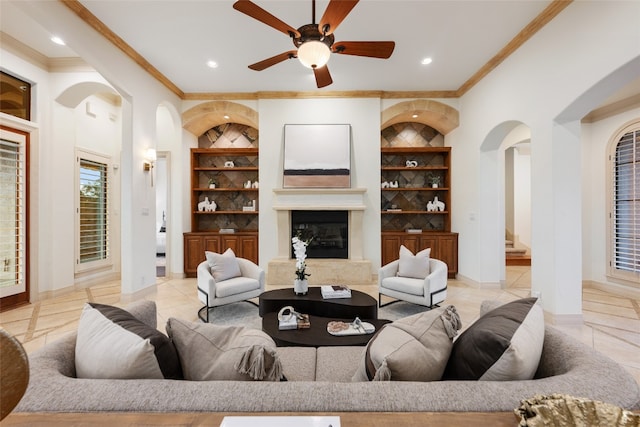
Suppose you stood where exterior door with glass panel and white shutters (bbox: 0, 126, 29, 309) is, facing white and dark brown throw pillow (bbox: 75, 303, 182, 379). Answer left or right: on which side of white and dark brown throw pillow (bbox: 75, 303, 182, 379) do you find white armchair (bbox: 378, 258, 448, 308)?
left

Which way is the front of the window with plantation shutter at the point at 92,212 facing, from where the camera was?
facing the viewer and to the right of the viewer

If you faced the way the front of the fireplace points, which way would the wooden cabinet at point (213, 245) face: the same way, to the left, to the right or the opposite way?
the same way

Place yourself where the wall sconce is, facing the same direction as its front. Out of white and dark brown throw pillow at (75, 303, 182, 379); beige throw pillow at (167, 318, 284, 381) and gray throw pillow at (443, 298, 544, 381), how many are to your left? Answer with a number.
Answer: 0

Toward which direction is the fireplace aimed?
toward the camera

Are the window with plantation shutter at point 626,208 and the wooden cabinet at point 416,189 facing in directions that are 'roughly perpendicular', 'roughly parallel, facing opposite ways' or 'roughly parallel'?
roughly perpendicular

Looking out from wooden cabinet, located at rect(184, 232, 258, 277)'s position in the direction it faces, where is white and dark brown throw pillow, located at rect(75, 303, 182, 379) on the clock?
The white and dark brown throw pillow is roughly at 12 o'clock from the wooden cabinet.

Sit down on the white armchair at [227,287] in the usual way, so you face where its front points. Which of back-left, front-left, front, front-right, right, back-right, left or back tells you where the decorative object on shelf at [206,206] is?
back-left

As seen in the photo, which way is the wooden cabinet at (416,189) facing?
toward the camera

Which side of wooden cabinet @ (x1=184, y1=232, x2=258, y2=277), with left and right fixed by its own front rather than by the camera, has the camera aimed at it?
front

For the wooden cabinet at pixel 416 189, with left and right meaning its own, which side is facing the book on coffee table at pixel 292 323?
front

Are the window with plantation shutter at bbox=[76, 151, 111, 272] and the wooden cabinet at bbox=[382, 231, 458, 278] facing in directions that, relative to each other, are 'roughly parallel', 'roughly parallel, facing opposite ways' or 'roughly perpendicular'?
roughly perpendicular

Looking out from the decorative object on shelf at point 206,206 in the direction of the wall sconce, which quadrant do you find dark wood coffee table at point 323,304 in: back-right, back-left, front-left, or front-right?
front-left

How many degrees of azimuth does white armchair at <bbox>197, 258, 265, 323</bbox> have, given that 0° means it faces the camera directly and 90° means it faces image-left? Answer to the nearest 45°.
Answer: approximately 315°

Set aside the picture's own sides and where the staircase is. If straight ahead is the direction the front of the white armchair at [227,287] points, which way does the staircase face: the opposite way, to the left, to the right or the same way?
the same way

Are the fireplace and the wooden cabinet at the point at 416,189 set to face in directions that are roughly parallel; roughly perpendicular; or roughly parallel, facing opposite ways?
roughly parallel
